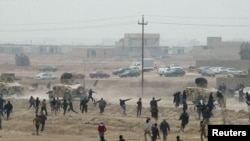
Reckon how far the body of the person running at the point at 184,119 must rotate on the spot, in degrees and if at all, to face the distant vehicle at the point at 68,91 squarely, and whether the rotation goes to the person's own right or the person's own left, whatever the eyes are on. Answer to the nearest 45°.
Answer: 0° — they already face it

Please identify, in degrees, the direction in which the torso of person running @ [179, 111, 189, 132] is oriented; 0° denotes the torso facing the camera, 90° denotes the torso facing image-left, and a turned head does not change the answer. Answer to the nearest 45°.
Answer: approximately 135°

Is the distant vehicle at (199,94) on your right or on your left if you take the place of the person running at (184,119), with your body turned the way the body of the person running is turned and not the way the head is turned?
on your right
